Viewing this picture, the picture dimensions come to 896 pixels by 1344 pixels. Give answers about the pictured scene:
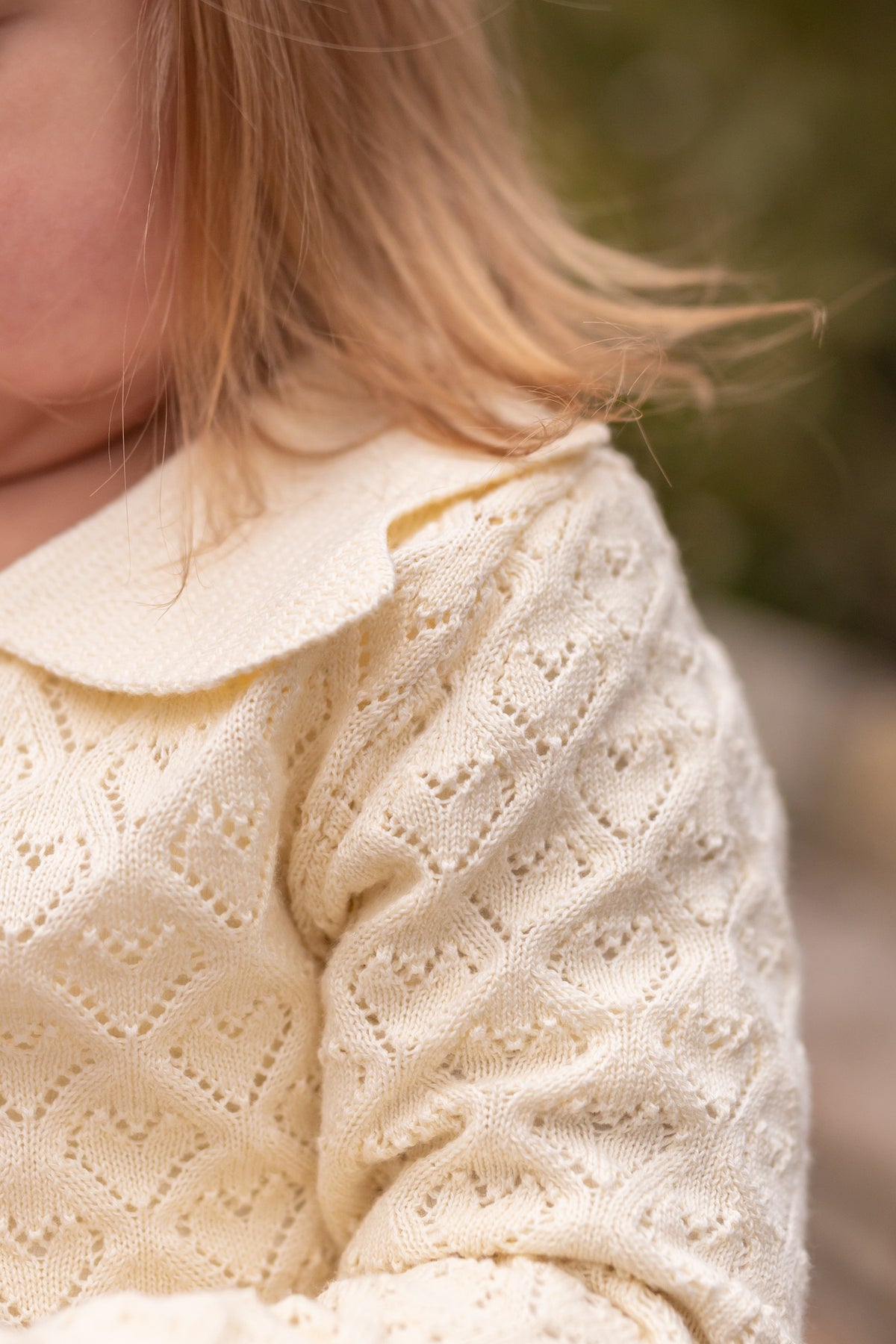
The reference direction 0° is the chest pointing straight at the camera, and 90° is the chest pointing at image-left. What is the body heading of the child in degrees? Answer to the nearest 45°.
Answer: approximately 45°

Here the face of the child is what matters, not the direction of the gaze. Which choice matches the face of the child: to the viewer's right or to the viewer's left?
to the viewer's left
